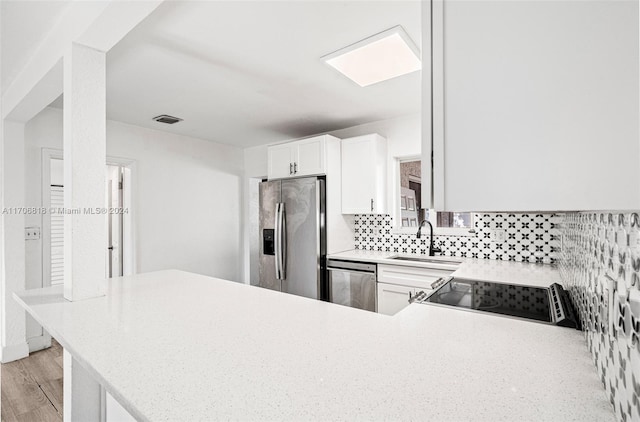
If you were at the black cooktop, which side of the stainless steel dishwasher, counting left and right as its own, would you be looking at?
left

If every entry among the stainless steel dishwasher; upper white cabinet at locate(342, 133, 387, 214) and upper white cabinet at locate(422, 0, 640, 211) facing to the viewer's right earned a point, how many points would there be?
0

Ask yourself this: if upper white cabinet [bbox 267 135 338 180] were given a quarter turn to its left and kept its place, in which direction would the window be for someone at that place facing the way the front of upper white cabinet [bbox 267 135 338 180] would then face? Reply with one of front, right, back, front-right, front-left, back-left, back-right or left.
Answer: front-left

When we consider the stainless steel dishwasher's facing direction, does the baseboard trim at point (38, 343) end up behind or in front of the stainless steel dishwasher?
in front

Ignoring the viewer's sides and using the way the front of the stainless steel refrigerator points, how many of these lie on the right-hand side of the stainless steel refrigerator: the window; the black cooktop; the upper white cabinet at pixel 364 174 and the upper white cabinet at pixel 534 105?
0

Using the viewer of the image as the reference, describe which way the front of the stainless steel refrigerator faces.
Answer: facing the viewer and to the left of the viewer

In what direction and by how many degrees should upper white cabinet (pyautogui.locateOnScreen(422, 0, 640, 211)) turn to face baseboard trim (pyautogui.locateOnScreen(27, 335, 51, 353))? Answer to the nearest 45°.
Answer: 0° — it already faces it

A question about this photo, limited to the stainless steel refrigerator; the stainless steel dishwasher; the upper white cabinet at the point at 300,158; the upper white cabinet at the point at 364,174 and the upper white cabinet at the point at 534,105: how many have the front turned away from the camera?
0

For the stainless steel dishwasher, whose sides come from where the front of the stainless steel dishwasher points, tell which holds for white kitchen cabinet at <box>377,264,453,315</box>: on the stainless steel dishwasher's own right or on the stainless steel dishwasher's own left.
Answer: on the stainless steel dishwasher's own left

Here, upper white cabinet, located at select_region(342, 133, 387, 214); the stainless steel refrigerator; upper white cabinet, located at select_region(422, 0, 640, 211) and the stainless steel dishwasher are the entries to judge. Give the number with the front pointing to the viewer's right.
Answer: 0

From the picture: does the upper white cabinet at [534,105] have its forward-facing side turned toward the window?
no

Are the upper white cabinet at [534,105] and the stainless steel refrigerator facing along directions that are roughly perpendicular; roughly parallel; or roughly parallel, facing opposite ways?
roughly perpendicular

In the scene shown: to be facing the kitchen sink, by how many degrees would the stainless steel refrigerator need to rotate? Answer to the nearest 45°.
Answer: approximately 135° to its left

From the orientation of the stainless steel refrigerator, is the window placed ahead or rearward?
rearward

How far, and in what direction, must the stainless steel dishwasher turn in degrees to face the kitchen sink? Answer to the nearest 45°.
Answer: approximately 135° to its left

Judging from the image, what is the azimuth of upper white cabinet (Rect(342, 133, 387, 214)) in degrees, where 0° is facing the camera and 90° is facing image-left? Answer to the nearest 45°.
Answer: approximately 45°

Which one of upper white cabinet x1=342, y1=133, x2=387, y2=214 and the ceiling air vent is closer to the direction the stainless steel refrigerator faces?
the ceiling air vent
